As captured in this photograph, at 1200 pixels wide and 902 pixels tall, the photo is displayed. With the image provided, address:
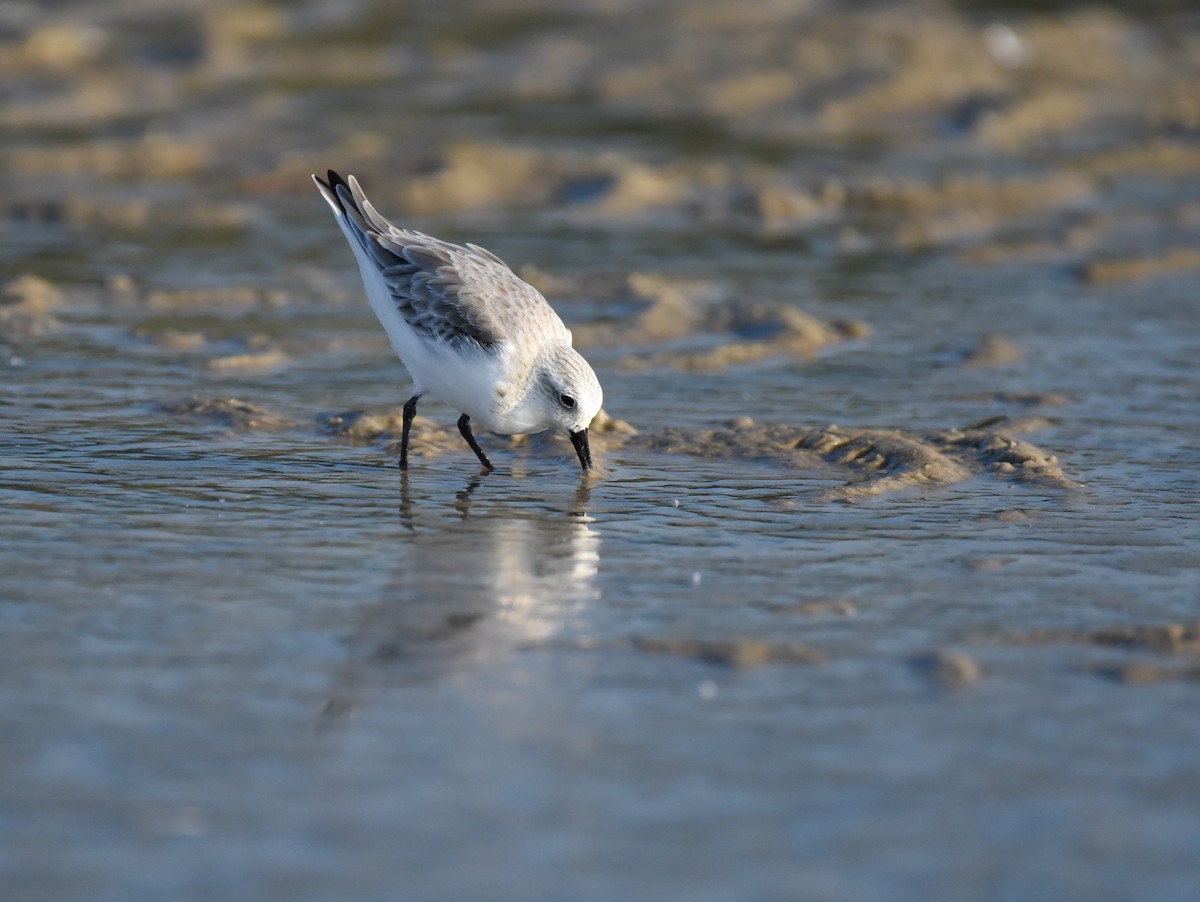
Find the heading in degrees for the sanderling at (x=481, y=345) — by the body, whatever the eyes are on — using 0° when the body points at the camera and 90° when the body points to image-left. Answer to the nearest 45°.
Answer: approximately 270°
